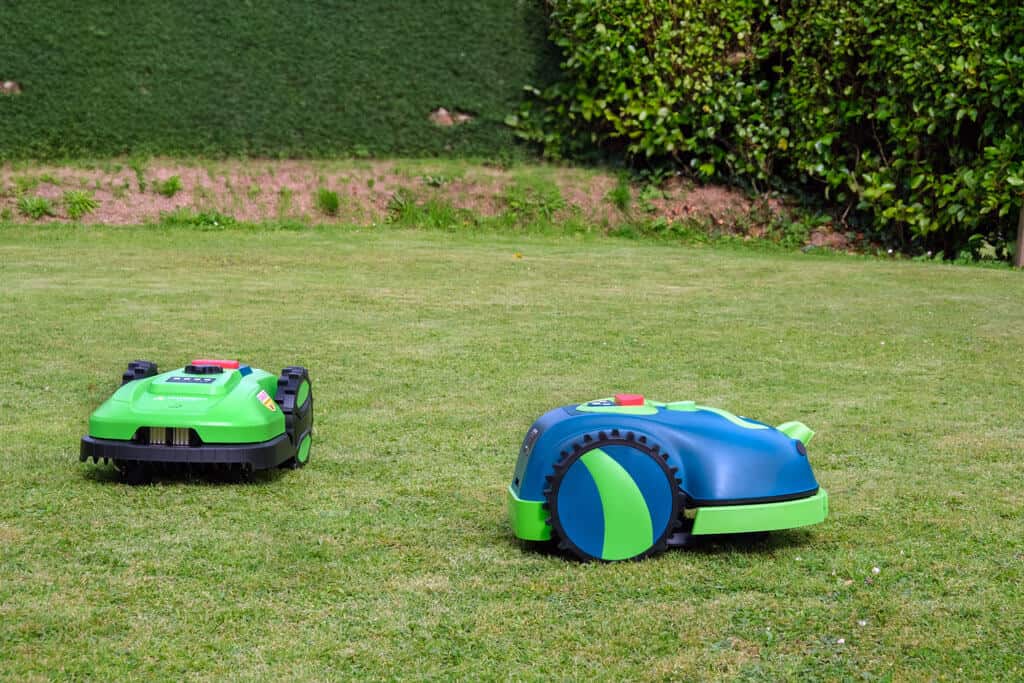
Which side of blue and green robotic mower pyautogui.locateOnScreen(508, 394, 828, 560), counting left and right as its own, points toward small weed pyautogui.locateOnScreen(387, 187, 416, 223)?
left

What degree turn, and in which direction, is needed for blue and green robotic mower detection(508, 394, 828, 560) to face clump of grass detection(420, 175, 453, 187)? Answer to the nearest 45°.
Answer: approximately 90° to its left

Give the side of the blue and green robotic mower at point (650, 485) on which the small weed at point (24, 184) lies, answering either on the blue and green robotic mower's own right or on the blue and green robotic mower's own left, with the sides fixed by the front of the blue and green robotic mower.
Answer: on the blue and green robotic mower's own left

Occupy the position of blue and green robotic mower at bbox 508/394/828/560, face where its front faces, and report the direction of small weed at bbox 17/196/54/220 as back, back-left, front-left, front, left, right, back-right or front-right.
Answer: back-left

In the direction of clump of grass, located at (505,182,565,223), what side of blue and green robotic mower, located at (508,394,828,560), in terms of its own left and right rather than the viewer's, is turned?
left

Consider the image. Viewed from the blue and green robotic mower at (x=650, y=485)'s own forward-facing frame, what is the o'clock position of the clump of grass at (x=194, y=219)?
The clump of grass is roughly at 8 o'clock from the blue and green robotic mower.

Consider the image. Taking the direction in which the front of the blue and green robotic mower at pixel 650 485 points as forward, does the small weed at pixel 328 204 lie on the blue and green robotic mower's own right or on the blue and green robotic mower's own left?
on the blue and green robotic mower's own left

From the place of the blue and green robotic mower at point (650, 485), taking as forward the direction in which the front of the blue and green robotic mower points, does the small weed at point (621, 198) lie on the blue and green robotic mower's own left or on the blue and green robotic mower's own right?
on the blue and green robotic mower's own left

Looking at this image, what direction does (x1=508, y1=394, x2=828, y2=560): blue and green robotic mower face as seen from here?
to the viewer's right

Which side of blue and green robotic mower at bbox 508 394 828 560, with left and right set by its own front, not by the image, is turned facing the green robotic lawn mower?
back

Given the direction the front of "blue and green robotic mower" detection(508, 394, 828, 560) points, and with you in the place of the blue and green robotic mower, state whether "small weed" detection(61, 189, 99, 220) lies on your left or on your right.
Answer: on your left
